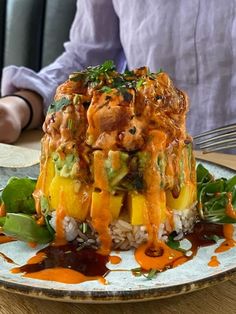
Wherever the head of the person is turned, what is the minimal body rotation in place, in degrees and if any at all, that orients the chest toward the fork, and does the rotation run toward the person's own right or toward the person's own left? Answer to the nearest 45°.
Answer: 0° — they already face it

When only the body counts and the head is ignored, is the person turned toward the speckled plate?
yes

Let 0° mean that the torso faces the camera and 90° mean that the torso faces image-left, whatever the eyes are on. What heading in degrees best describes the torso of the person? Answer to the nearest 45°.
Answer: approximately 0°
